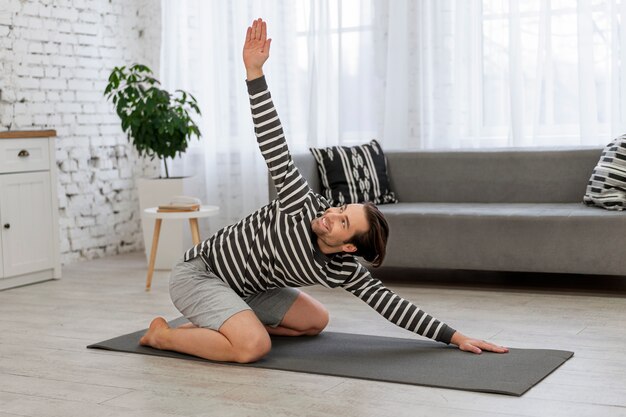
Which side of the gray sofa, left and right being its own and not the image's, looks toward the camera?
front

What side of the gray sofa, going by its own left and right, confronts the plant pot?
right

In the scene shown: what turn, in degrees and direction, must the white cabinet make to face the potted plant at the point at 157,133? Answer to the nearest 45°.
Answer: approximately 90° to its left

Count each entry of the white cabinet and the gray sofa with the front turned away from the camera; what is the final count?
0

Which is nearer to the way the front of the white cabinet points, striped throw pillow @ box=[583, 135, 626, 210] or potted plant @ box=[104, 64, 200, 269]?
the striped throw pillow

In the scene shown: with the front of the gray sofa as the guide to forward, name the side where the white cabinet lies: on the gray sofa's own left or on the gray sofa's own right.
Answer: on the gray sofa's own right

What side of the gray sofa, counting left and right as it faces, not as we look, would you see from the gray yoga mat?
front

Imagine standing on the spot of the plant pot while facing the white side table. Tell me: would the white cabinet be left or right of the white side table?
right

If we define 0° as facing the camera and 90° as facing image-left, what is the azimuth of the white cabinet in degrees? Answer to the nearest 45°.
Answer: approximately 315°

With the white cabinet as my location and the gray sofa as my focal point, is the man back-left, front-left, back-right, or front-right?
front-right

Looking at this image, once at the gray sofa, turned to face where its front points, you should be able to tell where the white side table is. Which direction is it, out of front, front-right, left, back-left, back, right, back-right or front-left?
right
